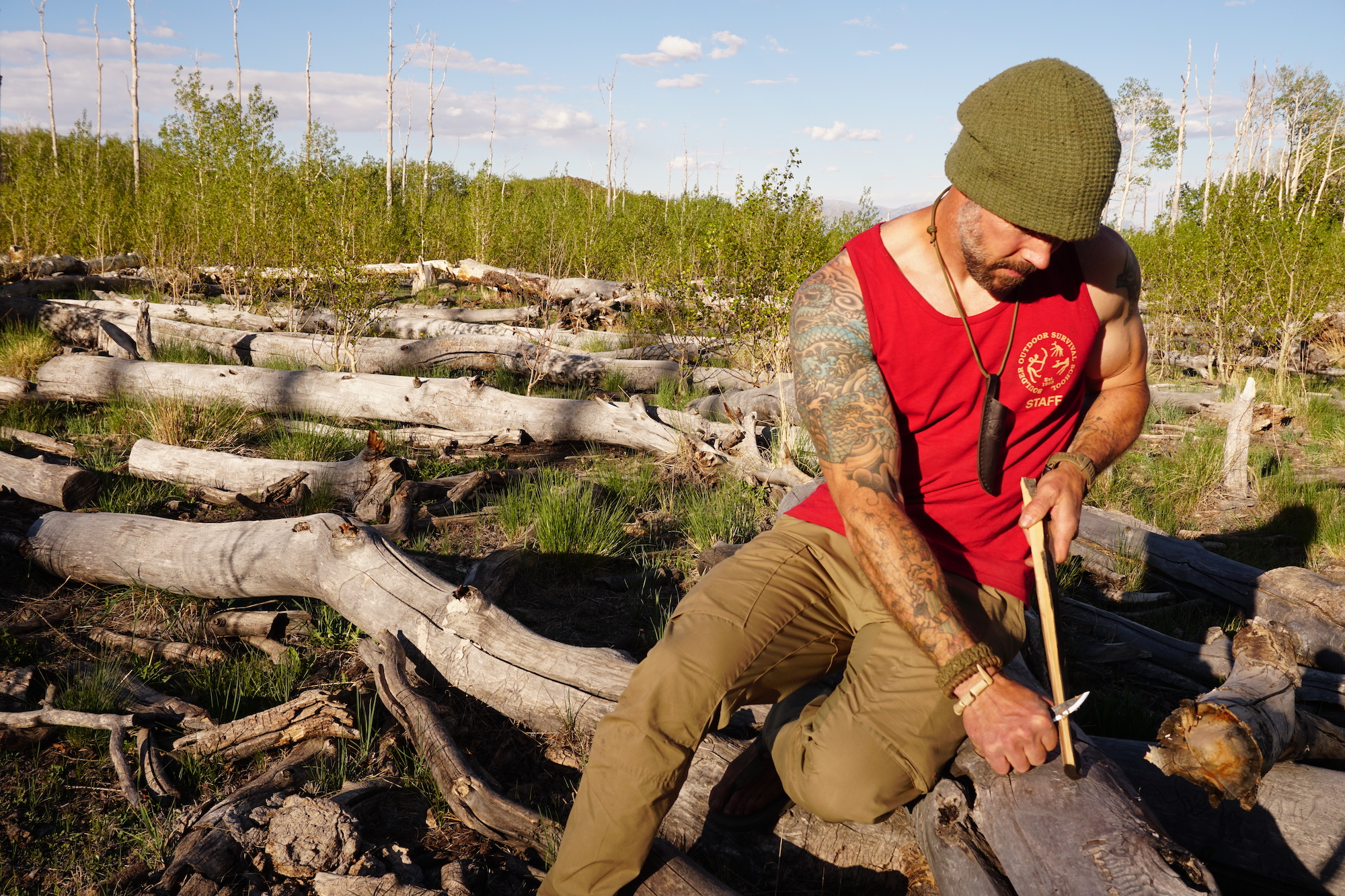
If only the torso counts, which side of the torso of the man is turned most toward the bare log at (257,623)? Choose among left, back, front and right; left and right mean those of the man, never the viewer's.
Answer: right

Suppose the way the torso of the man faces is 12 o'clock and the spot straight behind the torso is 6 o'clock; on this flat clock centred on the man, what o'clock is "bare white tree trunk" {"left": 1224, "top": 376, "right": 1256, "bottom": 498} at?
The bare white tree trunk is roughly at 7 o'clock from the man.

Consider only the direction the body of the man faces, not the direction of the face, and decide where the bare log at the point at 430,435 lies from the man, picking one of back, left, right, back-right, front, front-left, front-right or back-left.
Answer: back-right

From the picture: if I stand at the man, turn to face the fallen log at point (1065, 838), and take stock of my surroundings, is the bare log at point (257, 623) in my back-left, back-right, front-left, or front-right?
back-right

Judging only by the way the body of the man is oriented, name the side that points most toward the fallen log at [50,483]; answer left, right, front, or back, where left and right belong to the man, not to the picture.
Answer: right

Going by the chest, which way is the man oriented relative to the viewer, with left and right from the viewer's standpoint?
facing the viewer

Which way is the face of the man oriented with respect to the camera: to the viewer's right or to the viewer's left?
to the viewer's right

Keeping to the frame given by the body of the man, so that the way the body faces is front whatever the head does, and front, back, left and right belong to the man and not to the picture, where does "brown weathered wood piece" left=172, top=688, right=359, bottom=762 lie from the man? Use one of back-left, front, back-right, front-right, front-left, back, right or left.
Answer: right

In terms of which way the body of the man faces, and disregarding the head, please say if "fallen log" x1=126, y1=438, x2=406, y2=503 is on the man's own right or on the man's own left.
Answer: on the man's own right

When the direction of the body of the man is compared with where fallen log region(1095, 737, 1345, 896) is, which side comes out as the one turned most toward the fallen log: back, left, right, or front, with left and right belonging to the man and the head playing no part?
left

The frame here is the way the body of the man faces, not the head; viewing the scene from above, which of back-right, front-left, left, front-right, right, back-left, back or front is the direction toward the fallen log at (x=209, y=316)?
back-right

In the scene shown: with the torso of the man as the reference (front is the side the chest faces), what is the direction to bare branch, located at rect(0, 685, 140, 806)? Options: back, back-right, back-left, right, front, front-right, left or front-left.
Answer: right

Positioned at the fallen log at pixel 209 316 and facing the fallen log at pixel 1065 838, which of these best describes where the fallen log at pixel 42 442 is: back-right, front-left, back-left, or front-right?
front-right

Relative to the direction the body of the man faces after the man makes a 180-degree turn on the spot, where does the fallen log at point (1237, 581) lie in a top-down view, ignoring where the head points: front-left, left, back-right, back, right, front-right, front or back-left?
front-right

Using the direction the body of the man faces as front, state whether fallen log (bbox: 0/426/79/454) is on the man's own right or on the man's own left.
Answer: on the man's own right
